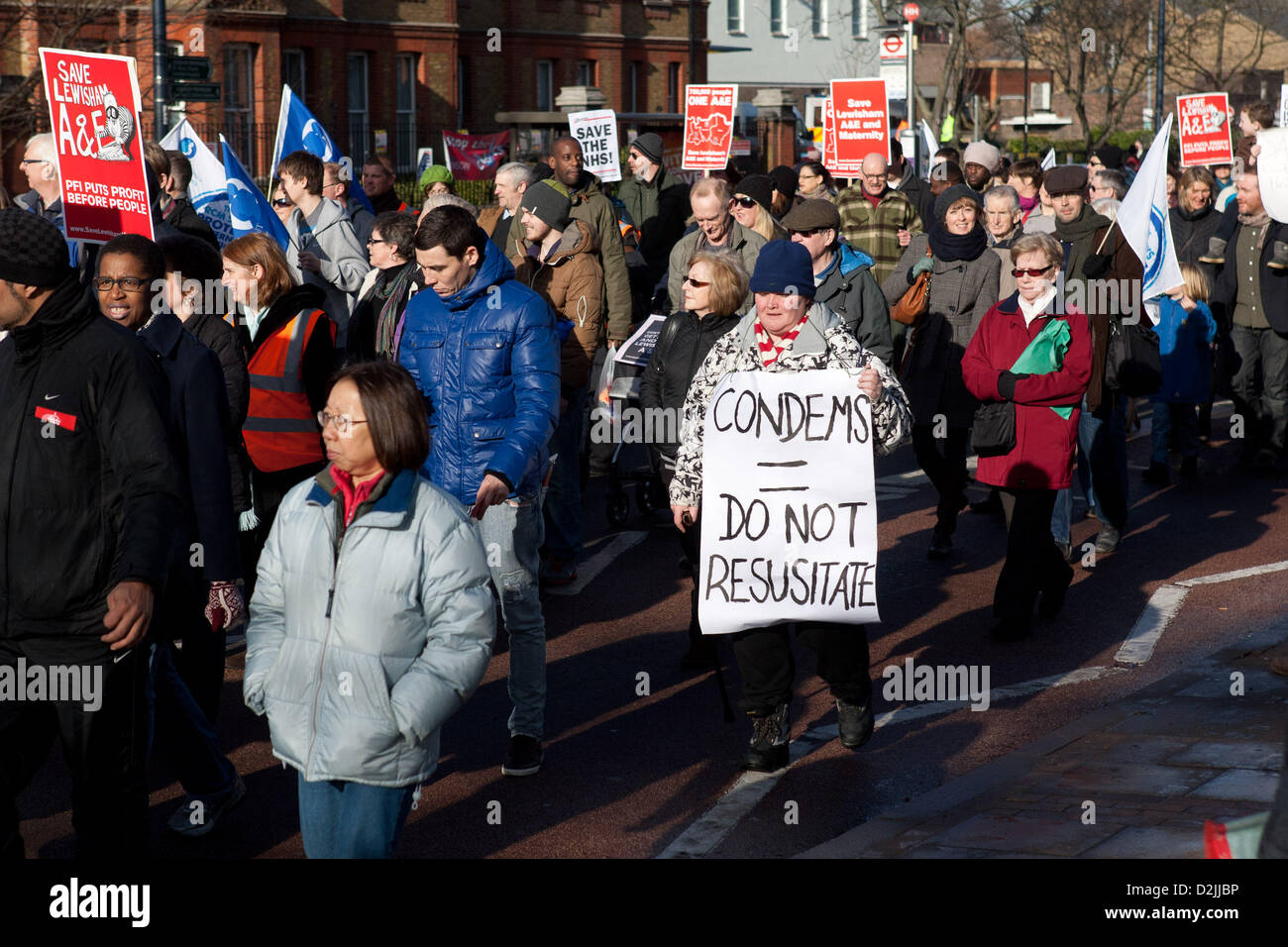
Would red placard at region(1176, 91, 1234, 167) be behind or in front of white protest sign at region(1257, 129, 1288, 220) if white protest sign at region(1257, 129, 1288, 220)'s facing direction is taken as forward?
behind

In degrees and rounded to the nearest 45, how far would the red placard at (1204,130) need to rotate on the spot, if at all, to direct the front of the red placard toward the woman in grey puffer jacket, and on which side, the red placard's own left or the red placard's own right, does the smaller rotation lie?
0° — it already faces them

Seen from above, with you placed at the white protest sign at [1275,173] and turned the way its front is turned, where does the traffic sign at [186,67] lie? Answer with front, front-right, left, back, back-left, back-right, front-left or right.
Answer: back-right

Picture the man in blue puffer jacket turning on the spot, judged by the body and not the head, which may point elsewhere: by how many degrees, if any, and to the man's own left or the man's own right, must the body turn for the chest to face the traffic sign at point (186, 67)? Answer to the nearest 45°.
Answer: approximately 135° to the man's own right

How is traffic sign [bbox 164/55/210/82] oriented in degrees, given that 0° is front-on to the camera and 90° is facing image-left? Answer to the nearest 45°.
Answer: approximately 0°

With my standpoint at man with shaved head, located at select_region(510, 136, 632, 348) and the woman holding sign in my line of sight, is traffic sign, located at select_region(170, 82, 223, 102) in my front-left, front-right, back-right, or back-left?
back-right
